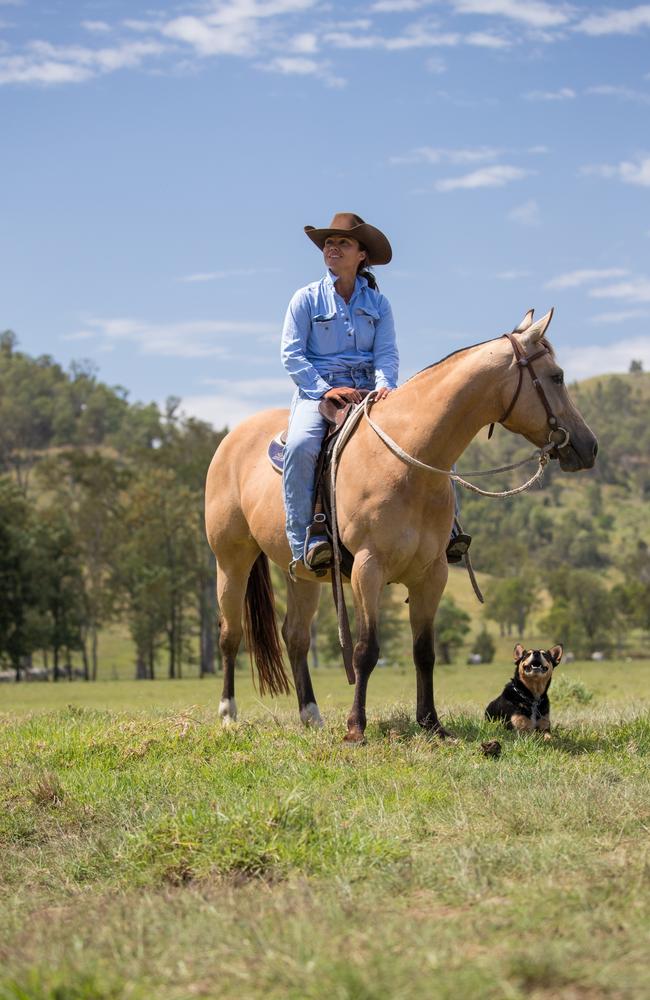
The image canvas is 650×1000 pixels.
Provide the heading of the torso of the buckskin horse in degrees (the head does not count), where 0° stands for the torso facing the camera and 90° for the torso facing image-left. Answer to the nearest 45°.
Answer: approximately 315°
